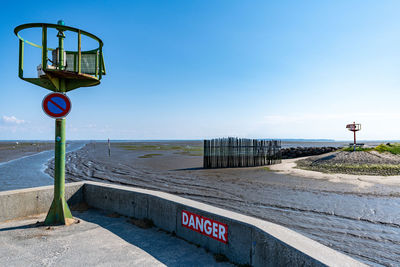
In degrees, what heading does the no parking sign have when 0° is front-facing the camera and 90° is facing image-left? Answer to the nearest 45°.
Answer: approximately 0°

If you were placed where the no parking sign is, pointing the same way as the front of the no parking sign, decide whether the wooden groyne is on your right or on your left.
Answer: on your left
